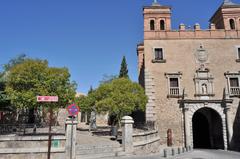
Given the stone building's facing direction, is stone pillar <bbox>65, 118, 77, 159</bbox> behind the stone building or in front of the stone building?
in front

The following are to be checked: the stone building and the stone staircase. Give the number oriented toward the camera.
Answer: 2

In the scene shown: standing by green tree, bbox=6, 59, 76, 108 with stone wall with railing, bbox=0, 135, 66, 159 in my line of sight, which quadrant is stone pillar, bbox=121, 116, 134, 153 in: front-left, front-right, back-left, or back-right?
front-left

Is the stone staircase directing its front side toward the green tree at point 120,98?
no

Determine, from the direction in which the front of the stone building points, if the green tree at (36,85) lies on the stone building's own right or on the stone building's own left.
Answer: on the stone building's own right

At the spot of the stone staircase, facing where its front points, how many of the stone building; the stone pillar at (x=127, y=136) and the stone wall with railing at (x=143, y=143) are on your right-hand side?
0

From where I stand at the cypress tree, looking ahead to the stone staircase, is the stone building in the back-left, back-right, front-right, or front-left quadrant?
front-left

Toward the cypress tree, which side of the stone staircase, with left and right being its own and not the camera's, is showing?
back

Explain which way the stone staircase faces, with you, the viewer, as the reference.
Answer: facing the viewer

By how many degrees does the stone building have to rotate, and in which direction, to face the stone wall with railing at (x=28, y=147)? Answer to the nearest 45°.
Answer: approximately 45° to its right

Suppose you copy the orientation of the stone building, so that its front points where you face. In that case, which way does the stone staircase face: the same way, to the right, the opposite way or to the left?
the same way

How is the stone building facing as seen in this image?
toward the camera

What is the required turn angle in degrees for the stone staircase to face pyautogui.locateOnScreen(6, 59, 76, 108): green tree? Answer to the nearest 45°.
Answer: approximately 135° to its right

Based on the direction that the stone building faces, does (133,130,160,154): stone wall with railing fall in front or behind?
in front

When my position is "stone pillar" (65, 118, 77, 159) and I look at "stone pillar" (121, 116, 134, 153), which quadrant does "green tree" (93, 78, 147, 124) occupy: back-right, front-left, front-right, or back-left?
front-left
